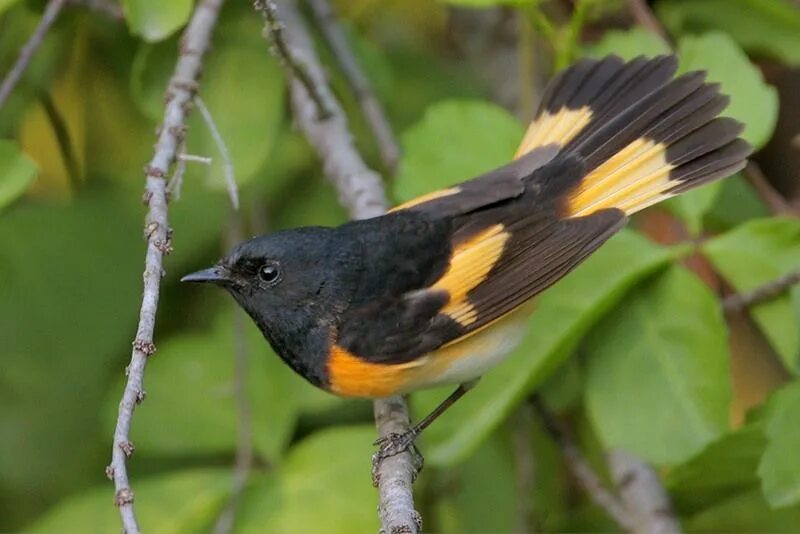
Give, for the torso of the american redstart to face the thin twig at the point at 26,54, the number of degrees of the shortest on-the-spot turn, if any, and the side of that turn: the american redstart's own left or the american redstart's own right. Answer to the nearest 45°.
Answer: approximately 45° to the american redstart's own right

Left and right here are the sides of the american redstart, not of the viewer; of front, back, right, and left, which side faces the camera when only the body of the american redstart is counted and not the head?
left

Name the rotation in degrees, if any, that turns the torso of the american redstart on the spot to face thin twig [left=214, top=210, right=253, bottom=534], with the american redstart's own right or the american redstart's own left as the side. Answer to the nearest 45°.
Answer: approximately 45° to the american redstart's own right

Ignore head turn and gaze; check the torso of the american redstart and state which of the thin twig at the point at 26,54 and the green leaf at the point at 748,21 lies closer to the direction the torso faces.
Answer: the thin twig

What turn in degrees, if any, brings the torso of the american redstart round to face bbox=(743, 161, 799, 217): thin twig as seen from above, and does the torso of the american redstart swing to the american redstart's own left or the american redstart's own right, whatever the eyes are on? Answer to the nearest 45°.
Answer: approximately 135° to the american redstart's own right
